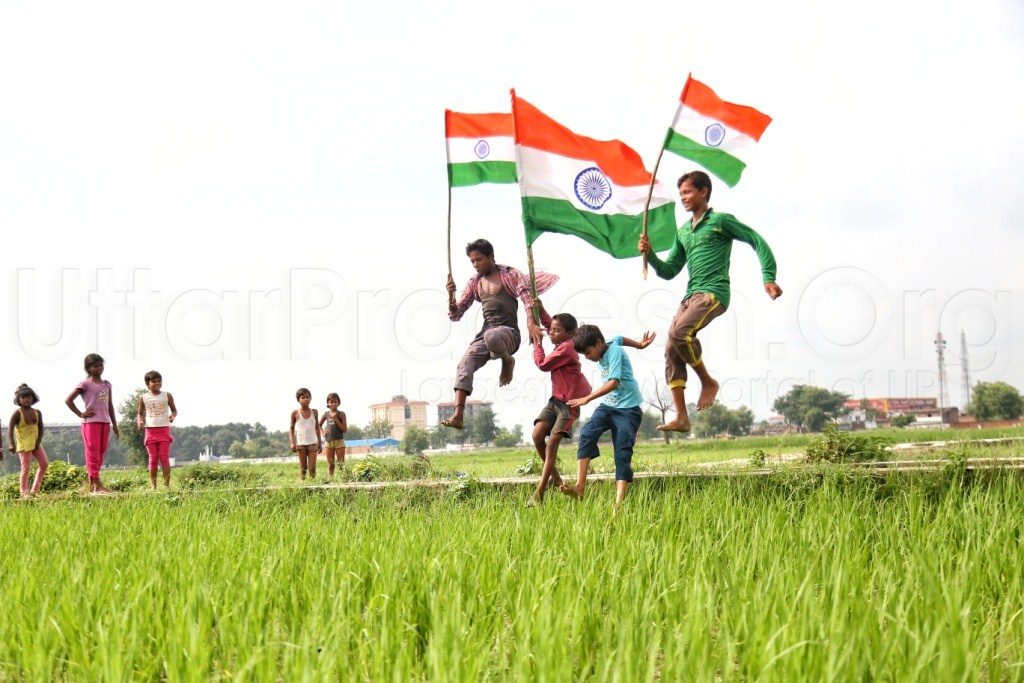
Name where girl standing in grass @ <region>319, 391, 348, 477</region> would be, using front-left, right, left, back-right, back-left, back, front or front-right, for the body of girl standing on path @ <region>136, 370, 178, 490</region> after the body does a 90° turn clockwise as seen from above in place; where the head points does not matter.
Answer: back-right

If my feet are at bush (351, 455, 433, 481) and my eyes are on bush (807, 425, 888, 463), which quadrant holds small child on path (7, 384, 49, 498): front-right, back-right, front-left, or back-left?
back-right

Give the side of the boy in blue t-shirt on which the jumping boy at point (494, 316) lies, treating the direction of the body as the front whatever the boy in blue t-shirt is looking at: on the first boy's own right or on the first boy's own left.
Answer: on the first boy's own right

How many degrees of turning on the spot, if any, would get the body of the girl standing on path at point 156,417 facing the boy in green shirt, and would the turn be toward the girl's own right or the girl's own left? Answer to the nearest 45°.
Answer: approximately 45° to the girl's own left

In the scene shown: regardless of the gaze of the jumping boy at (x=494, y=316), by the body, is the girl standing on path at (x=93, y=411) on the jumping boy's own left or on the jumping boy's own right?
on the jumping boy's own right

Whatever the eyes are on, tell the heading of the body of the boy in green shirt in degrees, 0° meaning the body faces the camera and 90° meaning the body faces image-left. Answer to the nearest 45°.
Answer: approximately 45°

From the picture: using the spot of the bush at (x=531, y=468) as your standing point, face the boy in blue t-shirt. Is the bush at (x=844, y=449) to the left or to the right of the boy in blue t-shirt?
left

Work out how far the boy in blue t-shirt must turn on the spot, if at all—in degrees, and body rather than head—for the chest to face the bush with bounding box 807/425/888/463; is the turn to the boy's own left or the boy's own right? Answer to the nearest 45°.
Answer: approximately 180°
